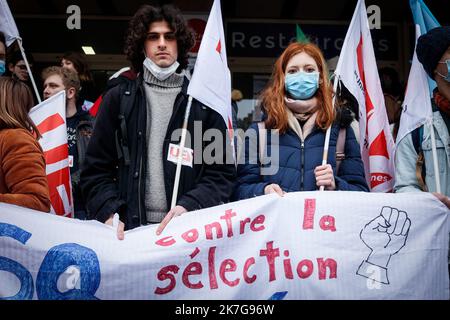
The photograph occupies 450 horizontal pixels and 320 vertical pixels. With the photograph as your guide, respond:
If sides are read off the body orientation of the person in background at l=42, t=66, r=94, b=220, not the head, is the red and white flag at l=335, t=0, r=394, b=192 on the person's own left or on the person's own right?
on the person's own left

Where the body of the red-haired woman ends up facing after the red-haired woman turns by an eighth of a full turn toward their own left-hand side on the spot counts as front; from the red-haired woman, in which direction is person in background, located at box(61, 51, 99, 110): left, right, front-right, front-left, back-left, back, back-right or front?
back

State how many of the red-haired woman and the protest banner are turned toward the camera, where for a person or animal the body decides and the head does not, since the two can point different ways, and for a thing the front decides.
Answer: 2

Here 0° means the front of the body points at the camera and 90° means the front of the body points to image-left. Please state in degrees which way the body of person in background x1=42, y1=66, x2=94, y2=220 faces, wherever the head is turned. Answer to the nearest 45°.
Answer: approximately 45°

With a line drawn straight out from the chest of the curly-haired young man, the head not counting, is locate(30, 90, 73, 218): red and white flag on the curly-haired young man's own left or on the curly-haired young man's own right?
on the curly-haired young man's own right

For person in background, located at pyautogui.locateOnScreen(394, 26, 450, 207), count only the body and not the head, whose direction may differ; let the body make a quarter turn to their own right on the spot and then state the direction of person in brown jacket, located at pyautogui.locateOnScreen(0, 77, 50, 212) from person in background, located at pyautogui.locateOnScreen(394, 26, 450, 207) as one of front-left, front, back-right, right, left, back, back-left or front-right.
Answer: front

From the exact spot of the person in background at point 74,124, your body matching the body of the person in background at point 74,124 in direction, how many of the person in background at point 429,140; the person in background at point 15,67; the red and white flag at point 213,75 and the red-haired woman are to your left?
3

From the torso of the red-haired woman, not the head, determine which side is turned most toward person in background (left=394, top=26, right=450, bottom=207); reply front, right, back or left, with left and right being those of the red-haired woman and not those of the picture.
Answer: left

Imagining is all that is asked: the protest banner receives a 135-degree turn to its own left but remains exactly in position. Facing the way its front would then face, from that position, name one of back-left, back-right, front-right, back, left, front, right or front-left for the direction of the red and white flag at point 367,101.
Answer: front

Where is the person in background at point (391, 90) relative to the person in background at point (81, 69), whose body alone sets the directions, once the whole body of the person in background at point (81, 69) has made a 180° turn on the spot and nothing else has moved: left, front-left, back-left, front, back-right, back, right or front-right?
front-right

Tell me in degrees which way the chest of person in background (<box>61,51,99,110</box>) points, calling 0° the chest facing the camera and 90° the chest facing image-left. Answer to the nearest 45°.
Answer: approximately 45°
